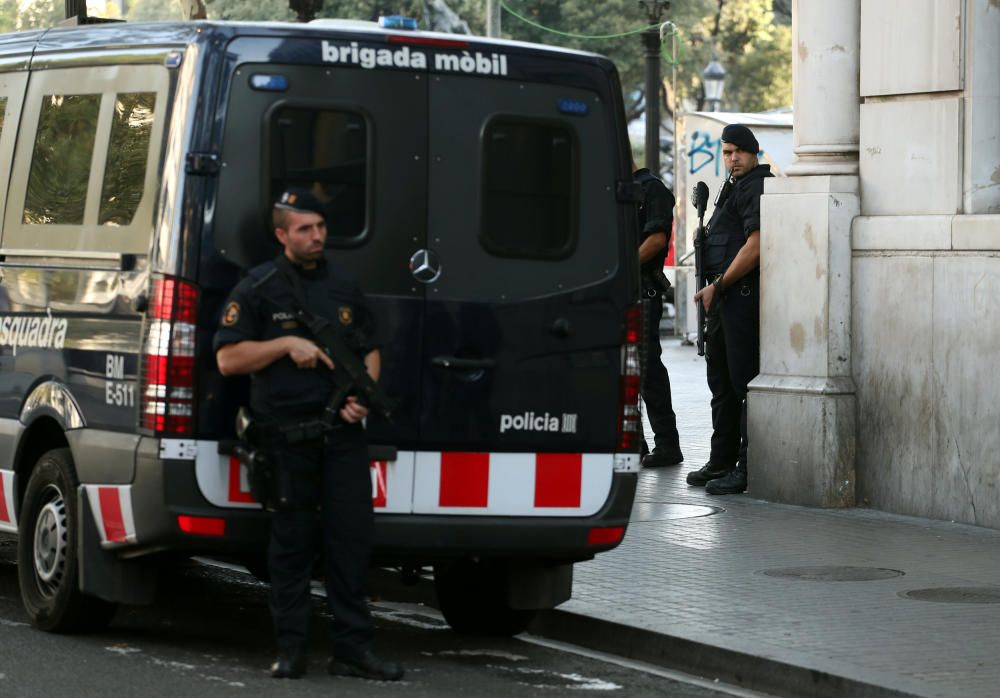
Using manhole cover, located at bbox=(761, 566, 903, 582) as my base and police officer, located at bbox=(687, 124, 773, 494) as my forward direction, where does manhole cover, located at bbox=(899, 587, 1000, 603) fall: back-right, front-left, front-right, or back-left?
back-right

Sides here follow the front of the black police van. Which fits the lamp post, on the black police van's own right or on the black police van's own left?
on the black police van's own right

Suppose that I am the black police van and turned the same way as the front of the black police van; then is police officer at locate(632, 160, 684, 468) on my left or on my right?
on my right

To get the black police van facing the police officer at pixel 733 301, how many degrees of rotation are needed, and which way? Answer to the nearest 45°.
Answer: approximately 90° to its right

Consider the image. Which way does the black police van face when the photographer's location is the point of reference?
facing away from the viewer and to the left of the viewer

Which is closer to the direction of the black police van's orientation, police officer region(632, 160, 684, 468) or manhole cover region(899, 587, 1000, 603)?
the police officer

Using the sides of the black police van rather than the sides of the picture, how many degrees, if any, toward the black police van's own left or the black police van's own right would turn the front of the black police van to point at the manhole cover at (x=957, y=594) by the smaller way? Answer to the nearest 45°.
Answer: approximately 135° to the black police van's own right

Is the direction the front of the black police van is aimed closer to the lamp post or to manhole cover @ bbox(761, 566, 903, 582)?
the lamp post

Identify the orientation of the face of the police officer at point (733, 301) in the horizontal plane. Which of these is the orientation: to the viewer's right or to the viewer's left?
to the viewer's left

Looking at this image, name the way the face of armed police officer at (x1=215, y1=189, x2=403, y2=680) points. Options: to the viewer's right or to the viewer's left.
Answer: to the viewer's right
